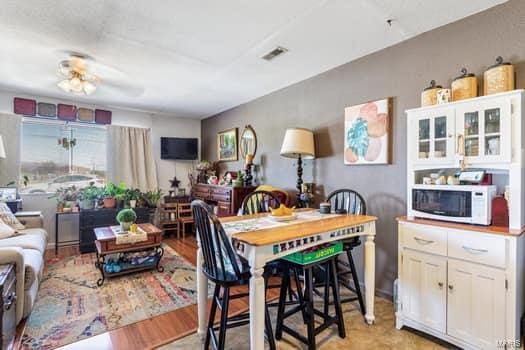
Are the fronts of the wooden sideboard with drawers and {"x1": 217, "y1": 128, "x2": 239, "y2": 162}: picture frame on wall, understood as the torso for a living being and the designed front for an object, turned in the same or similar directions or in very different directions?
same or similar directions

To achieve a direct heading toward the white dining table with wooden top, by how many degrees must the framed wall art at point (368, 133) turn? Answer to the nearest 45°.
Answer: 0° — it already faces it

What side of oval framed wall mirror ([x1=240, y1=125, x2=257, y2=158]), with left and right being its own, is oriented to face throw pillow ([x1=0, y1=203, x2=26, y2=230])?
front

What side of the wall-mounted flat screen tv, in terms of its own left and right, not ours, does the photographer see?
front

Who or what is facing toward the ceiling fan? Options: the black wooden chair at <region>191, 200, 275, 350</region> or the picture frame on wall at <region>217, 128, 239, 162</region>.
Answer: the picture frame on wall

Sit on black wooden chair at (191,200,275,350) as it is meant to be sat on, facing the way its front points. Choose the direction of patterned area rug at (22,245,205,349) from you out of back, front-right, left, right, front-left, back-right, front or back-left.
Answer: left

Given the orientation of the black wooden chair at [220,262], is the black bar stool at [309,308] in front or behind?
in front

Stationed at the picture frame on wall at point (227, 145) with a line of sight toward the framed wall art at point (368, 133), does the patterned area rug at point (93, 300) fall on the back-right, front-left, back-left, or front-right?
front-right

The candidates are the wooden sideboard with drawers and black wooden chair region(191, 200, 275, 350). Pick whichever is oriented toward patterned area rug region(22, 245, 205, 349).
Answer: the wooden sideboard with drawers

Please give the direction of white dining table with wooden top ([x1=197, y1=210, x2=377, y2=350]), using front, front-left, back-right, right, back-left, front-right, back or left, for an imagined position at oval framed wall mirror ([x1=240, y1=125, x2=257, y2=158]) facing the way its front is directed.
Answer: front-left

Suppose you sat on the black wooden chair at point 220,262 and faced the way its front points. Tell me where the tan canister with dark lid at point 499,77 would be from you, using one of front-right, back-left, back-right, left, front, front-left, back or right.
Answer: front-right

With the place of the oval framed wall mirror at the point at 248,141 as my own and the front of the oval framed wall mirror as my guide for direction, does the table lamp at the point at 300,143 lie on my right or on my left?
on my left

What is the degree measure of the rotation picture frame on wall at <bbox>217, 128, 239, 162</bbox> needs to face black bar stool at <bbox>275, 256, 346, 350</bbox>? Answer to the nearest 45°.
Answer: approximately 45° to its left

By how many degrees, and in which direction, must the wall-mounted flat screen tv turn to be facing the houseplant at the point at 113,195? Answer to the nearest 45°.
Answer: approximately 45° to its right

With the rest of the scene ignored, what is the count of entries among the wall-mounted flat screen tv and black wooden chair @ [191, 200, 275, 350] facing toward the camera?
1

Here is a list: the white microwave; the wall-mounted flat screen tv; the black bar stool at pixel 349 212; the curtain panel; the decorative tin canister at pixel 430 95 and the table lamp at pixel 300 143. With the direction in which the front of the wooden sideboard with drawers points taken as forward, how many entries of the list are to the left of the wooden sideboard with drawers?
4

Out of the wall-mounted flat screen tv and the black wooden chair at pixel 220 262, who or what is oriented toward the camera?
the wall-mounted flat screen tv

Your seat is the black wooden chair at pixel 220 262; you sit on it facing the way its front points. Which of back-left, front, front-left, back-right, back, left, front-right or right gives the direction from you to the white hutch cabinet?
front-right

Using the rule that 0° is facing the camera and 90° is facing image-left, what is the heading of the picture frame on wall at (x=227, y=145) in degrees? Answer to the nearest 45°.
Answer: approximately 45°

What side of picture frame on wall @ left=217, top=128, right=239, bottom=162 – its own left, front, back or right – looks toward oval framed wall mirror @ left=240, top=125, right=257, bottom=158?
left

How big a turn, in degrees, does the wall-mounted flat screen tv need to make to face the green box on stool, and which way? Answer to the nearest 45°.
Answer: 0° — it already faces it

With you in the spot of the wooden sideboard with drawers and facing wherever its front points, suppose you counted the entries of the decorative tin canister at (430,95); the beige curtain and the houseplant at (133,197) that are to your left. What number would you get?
1

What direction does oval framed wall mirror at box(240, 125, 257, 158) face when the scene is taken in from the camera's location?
facing the viewer and to the left of the viewer

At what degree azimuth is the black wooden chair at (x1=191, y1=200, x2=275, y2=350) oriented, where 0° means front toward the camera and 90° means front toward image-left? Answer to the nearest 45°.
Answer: approximately 225°
